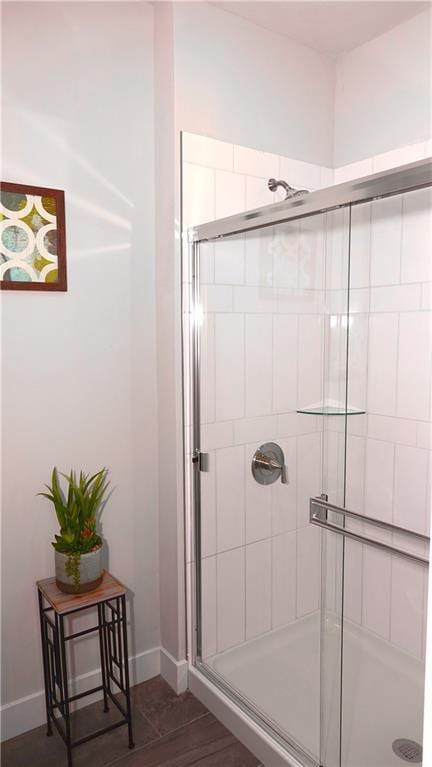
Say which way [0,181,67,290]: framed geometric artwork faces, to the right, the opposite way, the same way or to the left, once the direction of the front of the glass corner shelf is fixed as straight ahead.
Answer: to the left

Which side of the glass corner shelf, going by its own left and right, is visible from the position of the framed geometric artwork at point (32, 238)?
right

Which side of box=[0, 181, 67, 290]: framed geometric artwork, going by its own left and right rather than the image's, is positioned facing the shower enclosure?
front

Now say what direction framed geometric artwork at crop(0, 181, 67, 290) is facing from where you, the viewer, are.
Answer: facing the viewer and to the right of the viewer

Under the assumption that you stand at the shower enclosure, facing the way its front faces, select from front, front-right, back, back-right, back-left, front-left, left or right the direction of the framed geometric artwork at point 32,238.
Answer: front-right

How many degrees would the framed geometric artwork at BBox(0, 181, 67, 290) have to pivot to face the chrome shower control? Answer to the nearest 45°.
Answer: approximately 45° to its left

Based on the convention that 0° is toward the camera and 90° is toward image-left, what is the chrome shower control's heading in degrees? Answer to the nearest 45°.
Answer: approximately 315°

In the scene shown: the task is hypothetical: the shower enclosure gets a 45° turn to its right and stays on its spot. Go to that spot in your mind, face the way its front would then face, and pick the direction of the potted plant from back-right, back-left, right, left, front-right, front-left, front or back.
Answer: front
